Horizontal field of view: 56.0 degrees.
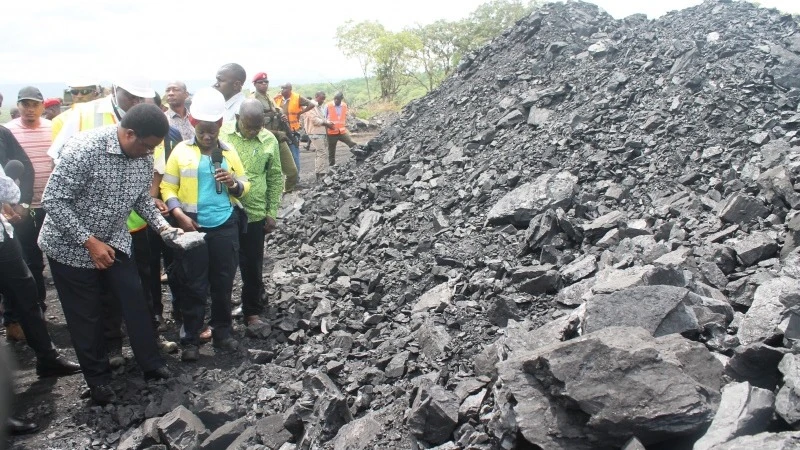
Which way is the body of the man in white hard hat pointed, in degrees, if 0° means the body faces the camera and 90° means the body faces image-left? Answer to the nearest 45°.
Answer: approximately 0°

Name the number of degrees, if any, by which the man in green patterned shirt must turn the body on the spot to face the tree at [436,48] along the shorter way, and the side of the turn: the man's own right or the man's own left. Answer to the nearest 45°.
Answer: approximately 180°

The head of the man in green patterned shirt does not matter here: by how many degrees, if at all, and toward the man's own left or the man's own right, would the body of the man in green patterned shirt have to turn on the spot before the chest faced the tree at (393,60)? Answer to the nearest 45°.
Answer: approximately 180°

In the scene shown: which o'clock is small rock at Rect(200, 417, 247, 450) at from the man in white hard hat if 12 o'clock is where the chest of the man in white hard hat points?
The small rock is roughly at 12 o'clock from the man in white hard hat.

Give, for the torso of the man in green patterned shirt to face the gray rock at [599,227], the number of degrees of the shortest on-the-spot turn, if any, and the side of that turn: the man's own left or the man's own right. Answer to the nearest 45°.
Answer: approximately 90° to the man's own left

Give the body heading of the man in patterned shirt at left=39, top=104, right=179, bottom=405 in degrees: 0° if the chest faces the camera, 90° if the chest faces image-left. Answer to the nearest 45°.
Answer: approximately 315°

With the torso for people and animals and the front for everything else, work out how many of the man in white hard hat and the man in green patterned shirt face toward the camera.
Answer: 2

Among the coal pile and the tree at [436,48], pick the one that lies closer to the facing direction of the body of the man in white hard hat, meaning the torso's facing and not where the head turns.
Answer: the coal pile

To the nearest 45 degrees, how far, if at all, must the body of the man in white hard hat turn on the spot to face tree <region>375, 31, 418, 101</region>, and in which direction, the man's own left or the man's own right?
approximately 180°

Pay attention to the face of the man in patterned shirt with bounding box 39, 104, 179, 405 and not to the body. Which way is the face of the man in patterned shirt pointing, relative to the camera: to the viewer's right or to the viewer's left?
to the viewer's right

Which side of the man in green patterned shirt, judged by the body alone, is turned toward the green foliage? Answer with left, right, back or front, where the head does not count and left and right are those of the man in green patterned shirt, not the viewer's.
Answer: back
